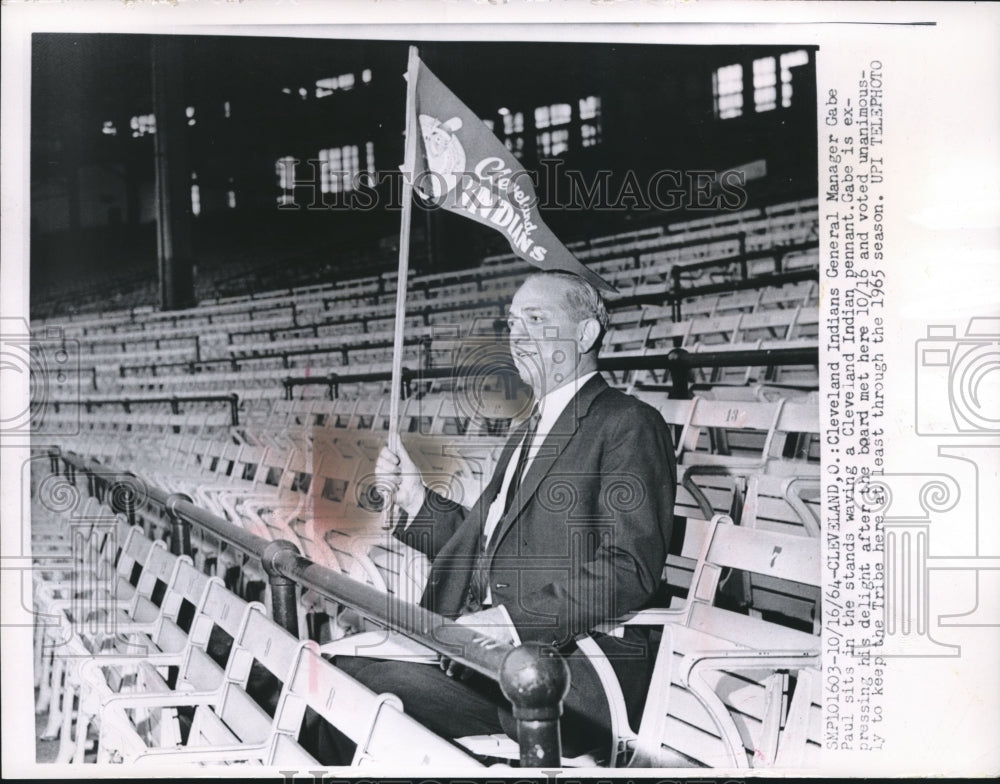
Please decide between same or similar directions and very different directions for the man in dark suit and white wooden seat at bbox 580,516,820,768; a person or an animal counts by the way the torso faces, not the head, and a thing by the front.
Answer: same or similar directions

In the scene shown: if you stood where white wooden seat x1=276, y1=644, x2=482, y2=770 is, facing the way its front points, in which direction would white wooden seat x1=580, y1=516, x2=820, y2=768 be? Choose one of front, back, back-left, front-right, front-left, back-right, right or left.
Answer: back-left

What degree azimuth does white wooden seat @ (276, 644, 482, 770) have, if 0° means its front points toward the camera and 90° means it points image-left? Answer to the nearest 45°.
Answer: approximately 45°

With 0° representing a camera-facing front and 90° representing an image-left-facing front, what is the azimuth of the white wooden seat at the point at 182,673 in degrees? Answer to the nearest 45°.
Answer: approximately 45°

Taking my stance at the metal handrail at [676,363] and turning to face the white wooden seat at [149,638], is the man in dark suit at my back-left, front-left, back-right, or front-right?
front-left

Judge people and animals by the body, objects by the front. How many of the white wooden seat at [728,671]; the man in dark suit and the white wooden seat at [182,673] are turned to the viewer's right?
0

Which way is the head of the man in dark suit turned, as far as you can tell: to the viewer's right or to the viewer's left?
to the viewer's left

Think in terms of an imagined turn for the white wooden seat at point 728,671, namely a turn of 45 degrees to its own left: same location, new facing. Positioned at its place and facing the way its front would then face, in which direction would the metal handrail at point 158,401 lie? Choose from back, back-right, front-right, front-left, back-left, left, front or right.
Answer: right

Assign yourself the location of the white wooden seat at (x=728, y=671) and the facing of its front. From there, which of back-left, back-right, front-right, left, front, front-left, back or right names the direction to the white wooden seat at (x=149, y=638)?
front-right

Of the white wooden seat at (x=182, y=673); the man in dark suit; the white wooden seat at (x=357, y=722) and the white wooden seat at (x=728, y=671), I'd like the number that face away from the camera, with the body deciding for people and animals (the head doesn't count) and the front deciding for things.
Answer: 0

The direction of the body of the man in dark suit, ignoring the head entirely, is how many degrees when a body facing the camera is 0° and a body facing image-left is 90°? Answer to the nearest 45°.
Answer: approximately 45°
